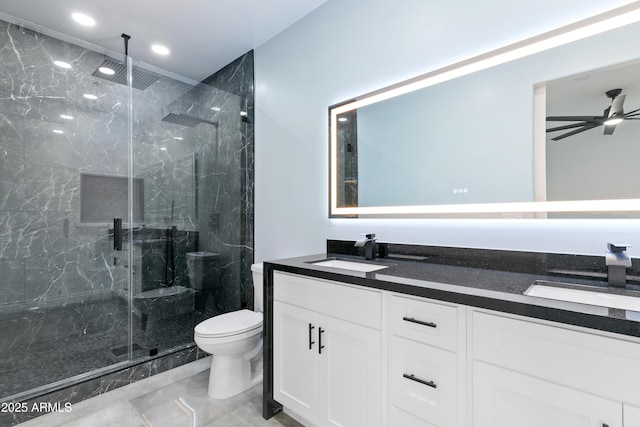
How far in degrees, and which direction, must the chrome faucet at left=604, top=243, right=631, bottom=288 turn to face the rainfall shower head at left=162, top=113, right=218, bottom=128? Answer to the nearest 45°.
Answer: approximately 90° to its right

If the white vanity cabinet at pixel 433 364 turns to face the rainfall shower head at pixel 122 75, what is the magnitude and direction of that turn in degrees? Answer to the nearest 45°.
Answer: approximately 45° to its right

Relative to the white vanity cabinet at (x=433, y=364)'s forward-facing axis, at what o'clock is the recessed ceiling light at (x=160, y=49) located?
The recessed ceiling light is roughly at 2 o'clock from the white vanity cabinet.

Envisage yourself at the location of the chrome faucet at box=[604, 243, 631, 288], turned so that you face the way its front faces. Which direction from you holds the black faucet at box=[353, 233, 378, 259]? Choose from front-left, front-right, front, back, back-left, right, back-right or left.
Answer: right

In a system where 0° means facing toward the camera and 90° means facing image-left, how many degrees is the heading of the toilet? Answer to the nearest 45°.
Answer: approximately 45°

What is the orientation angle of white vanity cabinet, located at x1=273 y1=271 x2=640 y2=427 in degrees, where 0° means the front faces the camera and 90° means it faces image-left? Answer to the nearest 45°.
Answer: approximately 45°

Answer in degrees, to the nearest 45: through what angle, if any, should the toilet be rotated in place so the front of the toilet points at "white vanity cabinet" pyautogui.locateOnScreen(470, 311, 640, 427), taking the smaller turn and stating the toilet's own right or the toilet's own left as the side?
approximately 90° to the toilet's own left

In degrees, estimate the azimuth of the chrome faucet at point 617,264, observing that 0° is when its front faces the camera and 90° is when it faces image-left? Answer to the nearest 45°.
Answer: approximately 0°

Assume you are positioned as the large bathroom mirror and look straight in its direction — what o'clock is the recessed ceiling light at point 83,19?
The recessed ceiling light is roughly at 1 o'clock from the large bathroom mirror.
